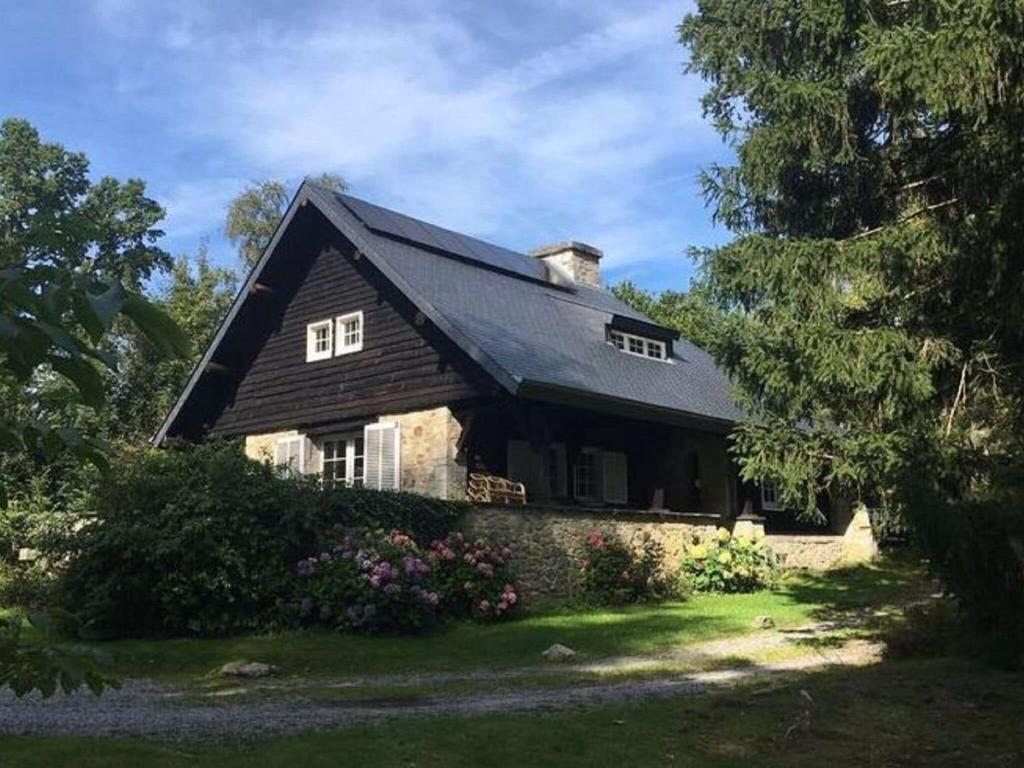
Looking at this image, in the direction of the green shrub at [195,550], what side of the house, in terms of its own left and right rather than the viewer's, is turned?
right

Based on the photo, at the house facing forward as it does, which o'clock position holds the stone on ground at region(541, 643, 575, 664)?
The stone on ground is roughly at 1 o'clock from the house.

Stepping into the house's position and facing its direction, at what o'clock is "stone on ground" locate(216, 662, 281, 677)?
The stone on ground is roughly at 2 o'clock from the house.

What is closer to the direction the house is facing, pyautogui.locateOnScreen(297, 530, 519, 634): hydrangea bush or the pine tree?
the pine tree

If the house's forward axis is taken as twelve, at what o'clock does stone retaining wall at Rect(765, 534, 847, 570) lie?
The stone retaining wall is roughly at 10 o'clock from the house.

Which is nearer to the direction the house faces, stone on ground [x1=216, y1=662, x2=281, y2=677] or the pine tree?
the pine tree

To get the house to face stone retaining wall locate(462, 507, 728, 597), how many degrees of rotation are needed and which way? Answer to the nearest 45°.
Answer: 0° — it already faces it

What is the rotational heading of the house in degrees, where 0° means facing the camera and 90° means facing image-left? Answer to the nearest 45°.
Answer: approximately 315°

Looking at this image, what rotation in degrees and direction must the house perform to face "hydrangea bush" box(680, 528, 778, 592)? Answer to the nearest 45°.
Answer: approximately 45° to its left

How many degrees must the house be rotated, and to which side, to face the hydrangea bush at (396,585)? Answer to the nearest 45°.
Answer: approximately 45° to its right

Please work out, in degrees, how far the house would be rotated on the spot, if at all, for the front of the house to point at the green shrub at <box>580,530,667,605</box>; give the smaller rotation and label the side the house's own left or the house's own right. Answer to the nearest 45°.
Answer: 0° — it already faces it
